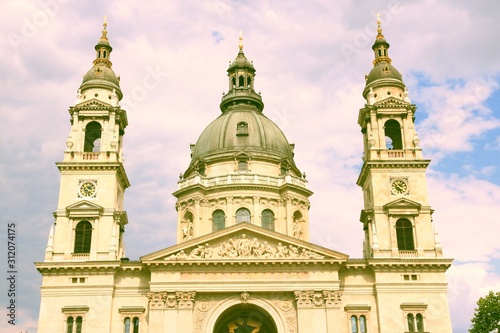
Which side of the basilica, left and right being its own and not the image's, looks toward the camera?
front
